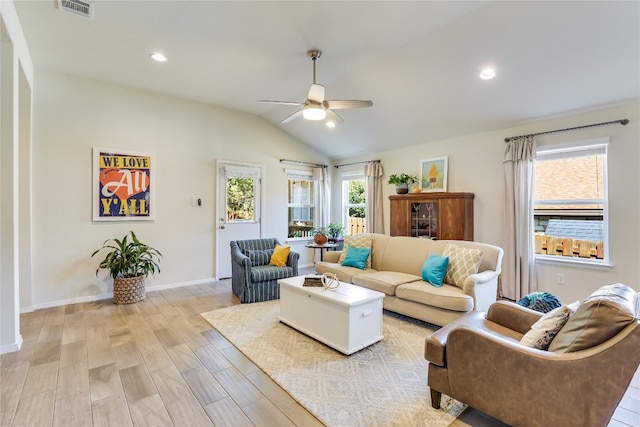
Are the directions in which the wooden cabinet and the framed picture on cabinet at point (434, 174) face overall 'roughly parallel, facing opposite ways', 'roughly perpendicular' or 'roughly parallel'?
roughly parallel

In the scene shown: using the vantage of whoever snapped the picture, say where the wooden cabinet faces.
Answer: facing the viewer and to the left of the viewer

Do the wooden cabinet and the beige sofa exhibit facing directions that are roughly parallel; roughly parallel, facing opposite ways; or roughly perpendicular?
roughly parallel

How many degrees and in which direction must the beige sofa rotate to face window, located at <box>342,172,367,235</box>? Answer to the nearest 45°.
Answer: approximately 90° to its right

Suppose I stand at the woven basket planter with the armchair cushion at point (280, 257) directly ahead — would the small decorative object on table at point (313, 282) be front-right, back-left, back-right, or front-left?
front-right

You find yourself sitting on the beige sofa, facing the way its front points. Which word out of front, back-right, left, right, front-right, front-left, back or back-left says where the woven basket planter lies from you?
front-right

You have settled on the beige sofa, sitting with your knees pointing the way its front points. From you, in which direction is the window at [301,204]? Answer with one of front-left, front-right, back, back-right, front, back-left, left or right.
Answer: right

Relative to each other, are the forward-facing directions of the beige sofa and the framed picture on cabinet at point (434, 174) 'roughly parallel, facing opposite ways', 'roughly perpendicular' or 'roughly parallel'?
roughly parallel

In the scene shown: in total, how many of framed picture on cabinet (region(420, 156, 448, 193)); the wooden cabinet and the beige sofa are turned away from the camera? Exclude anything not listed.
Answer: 0

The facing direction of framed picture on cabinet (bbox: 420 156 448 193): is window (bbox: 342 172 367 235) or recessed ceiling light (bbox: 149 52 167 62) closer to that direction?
the recessed ceiling light

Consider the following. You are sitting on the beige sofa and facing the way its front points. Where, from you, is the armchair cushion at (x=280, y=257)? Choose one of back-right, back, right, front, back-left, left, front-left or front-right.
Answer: front-right

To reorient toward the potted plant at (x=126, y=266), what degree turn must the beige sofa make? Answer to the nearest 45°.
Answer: approximately 45° to its right

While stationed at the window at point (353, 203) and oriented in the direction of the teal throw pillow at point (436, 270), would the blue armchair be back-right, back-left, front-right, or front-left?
front-right

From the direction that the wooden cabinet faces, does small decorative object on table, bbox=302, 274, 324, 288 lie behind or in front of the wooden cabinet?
in front
